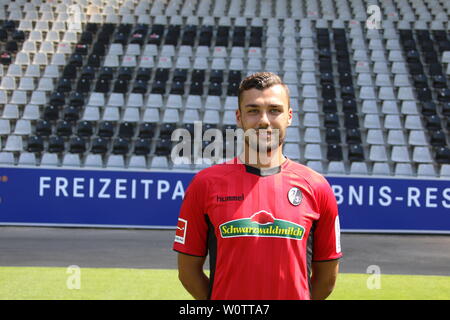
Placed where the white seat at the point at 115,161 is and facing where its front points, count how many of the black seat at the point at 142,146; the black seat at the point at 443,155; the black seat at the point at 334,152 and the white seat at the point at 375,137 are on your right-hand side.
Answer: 0

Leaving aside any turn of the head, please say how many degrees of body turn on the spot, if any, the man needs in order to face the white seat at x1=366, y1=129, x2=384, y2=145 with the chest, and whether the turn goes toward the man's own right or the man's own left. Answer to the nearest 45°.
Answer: approximately 180°

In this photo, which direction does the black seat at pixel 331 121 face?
toward the camera

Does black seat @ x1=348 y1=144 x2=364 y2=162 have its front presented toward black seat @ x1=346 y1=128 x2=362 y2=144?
no

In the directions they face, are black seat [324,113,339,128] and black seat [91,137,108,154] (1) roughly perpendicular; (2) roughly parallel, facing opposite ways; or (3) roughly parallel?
roughly parallel

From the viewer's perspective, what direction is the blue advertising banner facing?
toward the camera

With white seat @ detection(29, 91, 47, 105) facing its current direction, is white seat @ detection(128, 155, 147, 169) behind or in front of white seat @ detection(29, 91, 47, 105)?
in front

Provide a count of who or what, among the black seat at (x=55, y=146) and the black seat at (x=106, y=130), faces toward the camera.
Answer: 2

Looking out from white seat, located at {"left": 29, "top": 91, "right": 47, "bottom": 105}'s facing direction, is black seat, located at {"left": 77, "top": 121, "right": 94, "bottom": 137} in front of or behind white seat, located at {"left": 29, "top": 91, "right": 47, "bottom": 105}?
in front

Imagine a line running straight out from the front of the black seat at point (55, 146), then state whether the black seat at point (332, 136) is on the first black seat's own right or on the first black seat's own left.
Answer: on the first black seat's own left

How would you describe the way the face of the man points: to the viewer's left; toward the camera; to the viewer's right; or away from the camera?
toward the camera

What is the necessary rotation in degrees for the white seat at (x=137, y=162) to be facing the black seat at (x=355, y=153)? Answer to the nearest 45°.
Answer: approximately 90° to its left

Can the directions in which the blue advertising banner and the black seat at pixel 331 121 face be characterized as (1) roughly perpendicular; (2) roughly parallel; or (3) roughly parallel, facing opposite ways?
roughly parallel

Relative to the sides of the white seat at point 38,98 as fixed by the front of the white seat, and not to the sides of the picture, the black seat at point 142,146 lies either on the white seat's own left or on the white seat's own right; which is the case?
on the white seat's own left

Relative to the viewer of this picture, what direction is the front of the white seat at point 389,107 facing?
facing the viewer

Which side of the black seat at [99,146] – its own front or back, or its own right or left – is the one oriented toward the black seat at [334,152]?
left

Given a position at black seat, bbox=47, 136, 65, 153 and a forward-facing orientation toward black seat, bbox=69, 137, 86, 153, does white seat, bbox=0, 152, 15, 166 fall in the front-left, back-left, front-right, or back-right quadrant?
back-right

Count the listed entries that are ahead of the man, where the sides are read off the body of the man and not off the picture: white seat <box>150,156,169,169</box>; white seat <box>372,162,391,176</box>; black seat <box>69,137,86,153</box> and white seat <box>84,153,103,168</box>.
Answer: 0
